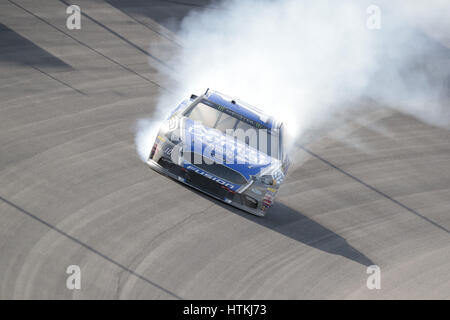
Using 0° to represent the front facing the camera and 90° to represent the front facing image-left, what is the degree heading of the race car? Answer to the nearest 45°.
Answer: approximately 0°
